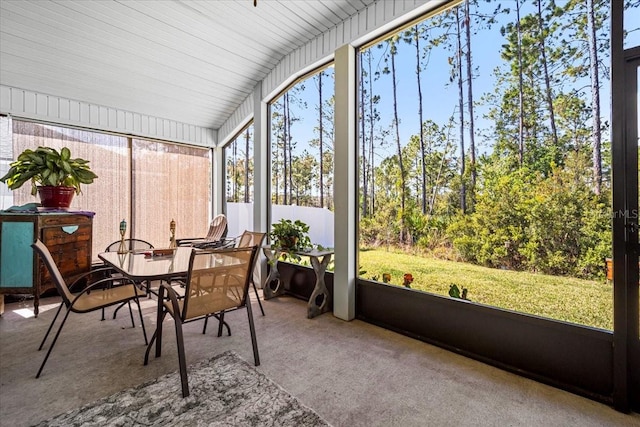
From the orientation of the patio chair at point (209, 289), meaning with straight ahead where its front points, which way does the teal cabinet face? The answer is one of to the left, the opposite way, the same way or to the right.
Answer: the opposite way

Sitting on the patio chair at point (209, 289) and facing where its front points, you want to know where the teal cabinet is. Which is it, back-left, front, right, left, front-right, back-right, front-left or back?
front

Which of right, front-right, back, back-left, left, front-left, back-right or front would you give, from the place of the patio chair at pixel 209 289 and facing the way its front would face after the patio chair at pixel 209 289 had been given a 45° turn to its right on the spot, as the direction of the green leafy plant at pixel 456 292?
right

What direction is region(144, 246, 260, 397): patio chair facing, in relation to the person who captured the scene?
facing away from the viewer and to the left of the viewer

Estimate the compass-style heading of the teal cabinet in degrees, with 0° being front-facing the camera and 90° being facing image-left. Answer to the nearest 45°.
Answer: approximately 315°

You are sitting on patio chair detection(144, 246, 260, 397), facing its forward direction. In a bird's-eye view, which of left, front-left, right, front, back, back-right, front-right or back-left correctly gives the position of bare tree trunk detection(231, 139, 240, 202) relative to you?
front-right
